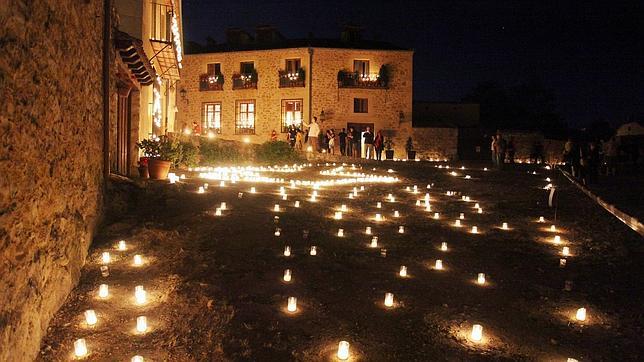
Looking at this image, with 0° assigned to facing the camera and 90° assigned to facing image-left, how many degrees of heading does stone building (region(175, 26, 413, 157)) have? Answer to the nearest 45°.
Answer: approximately 0°

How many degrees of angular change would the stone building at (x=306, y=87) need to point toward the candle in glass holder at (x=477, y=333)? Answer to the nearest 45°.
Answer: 0° — it already faces it

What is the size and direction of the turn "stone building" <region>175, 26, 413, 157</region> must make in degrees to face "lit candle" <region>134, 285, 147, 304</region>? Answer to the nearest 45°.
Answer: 0° — it already faces it

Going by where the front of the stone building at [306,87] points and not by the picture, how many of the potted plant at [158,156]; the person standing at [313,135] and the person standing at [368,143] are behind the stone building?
0

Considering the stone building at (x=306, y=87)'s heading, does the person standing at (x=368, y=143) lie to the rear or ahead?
ahead

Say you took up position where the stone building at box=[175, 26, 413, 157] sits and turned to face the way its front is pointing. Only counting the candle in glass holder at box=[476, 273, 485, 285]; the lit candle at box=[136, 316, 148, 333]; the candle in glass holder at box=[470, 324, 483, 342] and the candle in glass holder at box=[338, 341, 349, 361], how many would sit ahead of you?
4

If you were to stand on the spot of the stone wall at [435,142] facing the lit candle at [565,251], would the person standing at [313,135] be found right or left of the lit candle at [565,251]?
right

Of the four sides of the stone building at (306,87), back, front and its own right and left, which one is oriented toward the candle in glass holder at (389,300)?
front

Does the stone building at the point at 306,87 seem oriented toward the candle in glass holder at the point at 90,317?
yes

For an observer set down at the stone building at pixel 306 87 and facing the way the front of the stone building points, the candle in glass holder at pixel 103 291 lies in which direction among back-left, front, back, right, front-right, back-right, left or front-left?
front

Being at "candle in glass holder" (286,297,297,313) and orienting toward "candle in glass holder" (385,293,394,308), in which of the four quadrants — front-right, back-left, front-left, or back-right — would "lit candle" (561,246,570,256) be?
front-left

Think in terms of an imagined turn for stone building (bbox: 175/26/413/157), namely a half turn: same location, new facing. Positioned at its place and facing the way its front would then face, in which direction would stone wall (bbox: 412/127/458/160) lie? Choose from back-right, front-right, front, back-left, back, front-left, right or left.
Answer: right

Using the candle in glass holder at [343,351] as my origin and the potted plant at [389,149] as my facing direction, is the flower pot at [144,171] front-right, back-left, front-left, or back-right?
front-left

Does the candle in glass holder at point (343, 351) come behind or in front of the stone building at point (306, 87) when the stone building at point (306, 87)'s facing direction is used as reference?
in front

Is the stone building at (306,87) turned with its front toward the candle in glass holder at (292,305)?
yes

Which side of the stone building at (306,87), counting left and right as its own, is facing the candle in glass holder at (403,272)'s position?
front

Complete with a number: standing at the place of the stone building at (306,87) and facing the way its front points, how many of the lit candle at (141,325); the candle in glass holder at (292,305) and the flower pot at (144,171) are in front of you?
3
